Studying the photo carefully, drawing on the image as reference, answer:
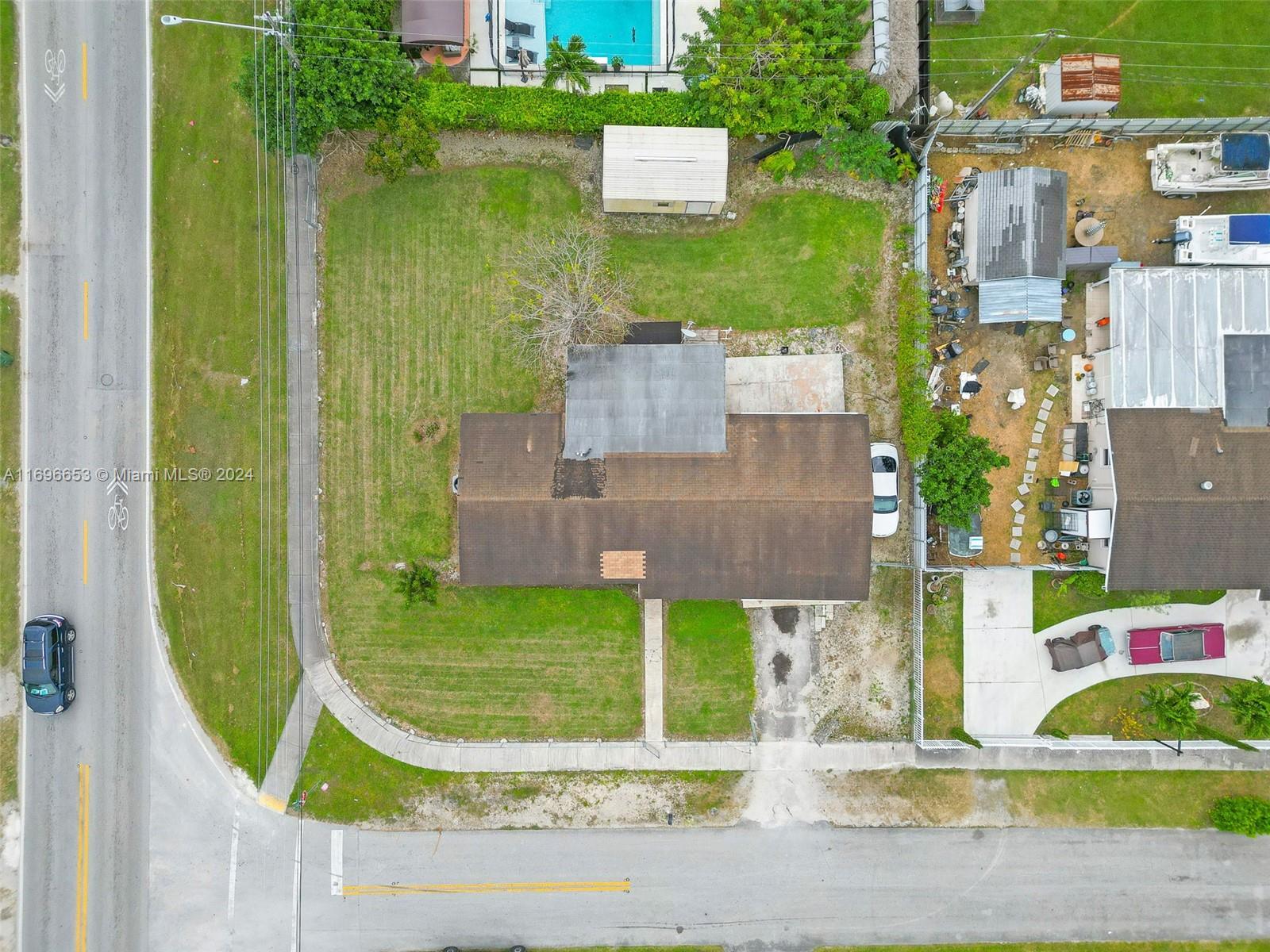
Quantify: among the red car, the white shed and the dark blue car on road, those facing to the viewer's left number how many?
1

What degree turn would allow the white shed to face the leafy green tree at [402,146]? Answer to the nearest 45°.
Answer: approximately 90° to its right

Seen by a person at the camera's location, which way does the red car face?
facing to the left of the viewer

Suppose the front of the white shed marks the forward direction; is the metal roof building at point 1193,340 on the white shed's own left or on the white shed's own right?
on the white shed's own left
